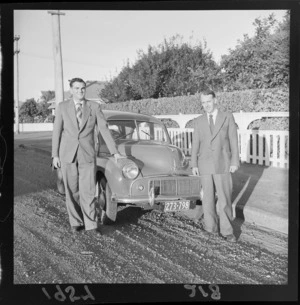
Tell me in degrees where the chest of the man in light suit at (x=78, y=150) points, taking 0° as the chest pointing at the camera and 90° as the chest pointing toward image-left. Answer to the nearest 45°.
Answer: approximately 0°

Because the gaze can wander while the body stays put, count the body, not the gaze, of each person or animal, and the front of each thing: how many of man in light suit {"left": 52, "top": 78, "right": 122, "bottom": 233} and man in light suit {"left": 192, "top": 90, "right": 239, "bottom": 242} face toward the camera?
2

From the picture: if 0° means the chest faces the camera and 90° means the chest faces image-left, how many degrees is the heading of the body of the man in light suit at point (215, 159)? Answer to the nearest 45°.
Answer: approximately 0°

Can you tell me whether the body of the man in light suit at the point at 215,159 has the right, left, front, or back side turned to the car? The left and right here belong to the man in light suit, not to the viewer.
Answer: right

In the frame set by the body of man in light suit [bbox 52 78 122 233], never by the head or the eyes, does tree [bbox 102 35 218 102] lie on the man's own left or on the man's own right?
on the man's own left

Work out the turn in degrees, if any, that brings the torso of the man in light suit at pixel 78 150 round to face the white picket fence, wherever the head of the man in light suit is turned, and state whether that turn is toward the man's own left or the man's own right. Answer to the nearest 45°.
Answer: approximately 90° to the man's own left
